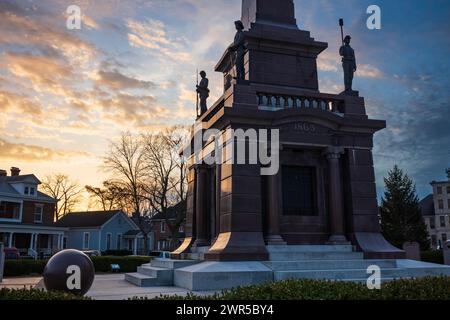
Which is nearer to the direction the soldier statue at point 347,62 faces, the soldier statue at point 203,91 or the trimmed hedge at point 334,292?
the trimmed hedge

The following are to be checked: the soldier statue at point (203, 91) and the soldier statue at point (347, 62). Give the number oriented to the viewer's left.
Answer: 1

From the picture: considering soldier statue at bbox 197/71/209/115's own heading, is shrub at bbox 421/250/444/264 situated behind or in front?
behind

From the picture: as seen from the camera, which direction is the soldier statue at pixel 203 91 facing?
to the viewer's left

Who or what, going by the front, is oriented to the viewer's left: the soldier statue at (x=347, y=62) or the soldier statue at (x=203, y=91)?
the soldier statue at (x=203, y=91)

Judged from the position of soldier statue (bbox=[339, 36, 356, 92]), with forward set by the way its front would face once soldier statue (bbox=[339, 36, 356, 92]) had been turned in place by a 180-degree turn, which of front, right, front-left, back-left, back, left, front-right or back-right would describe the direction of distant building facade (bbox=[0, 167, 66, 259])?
front

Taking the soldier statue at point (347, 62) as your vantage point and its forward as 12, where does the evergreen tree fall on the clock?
The evergreen tree is roughly at 8 o'clock from the soldier statue.

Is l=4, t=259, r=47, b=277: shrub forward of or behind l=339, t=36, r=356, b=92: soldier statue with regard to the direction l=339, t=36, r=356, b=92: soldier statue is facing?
behind

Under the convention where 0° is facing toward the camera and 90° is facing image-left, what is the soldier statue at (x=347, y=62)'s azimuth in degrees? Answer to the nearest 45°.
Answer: approximately 315°

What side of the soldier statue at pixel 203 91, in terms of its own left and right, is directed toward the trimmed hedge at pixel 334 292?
left

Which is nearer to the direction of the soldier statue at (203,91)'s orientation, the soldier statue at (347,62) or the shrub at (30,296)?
the shrub
